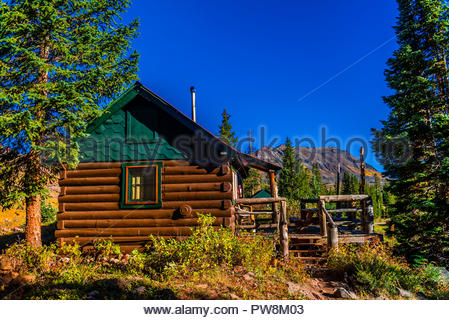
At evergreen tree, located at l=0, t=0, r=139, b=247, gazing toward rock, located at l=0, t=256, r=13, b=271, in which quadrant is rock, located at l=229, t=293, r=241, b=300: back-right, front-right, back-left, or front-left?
front-left

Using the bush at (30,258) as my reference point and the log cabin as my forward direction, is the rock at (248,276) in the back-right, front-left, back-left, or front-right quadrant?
front-right

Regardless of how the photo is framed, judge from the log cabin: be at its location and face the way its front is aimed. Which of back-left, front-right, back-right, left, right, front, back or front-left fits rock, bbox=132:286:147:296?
right

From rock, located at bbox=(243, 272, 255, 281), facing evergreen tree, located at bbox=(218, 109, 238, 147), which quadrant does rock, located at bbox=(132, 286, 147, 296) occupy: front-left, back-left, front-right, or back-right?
back-left

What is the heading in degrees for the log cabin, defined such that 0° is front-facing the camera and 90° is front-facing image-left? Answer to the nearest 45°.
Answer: approximately 270°

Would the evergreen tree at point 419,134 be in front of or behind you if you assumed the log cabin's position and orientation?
in front

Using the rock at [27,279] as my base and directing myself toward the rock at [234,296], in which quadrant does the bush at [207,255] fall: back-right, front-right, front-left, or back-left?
front-left

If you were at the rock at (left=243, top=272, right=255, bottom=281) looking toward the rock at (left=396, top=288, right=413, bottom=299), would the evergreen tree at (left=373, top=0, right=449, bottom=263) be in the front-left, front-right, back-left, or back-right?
front-left

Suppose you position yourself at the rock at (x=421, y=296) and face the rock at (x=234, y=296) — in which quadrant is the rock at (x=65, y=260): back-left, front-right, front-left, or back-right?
front-right

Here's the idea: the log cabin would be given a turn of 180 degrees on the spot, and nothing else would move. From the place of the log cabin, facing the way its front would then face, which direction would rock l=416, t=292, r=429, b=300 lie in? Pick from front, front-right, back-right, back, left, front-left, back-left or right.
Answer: back-left

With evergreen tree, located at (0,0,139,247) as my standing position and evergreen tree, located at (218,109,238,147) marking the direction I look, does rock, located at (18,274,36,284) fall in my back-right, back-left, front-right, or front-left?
back-right
